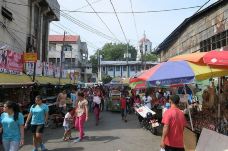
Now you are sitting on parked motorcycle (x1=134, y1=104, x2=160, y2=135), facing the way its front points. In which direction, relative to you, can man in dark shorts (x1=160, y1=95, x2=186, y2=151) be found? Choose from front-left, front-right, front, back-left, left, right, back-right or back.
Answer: back-left

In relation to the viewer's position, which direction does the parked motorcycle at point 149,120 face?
facing away from the viewer and to the left of the viewer

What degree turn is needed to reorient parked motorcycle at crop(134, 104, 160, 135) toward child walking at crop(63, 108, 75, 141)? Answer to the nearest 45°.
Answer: approximately 90° to its left
